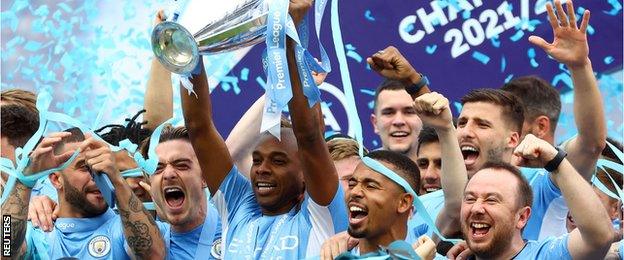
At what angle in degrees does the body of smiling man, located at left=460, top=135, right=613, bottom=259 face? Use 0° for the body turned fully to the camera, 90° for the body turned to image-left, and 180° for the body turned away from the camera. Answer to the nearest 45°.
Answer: approximately 45°

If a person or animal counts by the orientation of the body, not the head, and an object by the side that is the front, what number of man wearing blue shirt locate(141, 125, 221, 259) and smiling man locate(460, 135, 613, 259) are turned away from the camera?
0

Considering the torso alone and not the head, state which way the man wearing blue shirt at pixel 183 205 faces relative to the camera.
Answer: toward the camera

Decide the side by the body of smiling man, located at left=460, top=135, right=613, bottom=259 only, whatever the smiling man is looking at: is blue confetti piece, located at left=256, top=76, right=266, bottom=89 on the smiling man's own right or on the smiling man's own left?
on the smiling man's own right

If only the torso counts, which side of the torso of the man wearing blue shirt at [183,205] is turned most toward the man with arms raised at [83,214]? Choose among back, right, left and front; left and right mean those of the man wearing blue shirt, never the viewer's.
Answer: right
